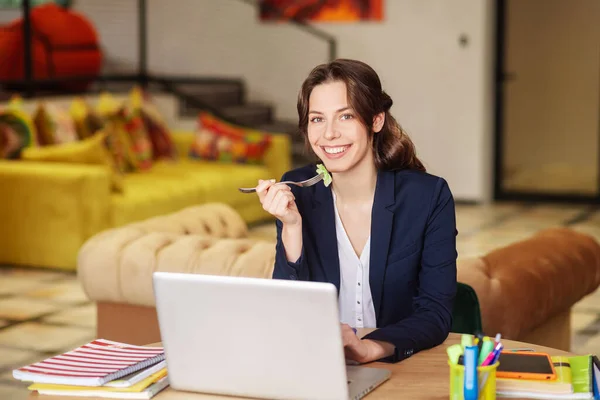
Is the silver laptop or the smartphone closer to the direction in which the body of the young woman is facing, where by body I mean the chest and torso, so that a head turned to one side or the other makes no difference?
the silver laptop

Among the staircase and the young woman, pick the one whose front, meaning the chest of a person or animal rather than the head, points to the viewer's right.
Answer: the staircase

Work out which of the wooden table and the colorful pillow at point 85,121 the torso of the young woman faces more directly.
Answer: the wooden table

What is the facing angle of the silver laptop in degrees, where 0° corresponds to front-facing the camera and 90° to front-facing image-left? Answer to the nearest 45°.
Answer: approximately 225°

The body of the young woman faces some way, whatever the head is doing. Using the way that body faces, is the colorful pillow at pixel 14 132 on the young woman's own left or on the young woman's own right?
on the young woman's own right

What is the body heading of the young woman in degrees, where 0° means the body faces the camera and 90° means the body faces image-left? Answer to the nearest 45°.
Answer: approximately 45°

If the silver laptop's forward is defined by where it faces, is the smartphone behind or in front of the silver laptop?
in front

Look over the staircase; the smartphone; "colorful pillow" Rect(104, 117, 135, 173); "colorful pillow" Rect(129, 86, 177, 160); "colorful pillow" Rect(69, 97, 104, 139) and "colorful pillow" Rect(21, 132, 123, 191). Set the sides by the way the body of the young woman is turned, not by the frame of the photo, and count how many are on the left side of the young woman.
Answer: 1
